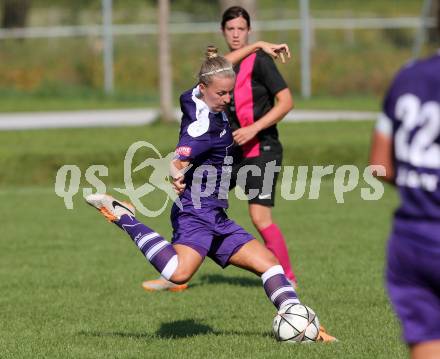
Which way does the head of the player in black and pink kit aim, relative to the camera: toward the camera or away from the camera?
toward the camera

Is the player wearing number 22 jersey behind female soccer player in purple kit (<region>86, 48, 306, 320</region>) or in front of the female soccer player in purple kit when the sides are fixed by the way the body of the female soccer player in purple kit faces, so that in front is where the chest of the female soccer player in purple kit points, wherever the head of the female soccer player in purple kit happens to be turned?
in front

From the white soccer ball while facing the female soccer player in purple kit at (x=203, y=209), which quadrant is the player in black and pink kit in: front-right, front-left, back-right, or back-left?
front-right

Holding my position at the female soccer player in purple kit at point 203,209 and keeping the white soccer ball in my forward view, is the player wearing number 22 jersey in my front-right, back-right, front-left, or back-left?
front-right

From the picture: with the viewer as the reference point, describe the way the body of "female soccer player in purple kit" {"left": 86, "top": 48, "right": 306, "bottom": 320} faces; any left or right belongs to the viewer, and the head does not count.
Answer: facing the viewer and to the right of the viewer

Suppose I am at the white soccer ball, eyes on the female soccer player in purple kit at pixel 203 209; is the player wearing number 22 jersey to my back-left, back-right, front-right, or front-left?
back-left

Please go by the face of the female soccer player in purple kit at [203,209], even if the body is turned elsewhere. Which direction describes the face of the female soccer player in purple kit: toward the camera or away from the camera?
toward the camera

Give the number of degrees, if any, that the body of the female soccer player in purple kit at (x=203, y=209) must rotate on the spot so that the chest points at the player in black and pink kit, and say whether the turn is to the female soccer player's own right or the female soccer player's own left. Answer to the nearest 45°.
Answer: approximately 135° to the female soccer player's own left

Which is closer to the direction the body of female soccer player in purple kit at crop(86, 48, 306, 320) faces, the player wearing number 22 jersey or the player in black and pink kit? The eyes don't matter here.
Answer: the player wearing number 22 jersey
